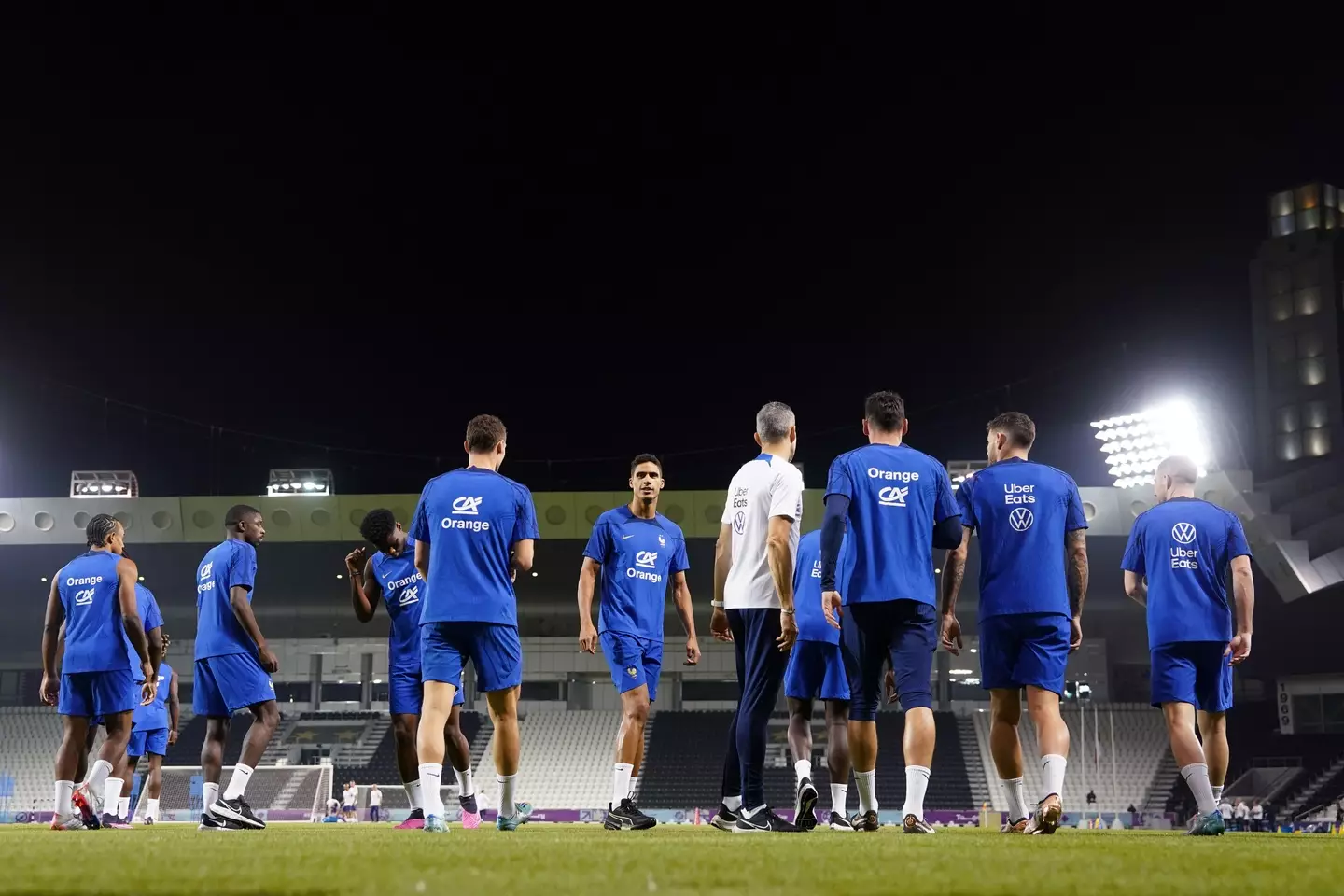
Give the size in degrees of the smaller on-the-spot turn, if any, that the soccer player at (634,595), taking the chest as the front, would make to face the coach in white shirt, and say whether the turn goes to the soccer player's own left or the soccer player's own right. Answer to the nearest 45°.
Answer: approximately 45° to the soccer player's own left

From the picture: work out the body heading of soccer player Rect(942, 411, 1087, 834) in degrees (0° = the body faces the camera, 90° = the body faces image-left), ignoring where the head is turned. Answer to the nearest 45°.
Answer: approximately 180°

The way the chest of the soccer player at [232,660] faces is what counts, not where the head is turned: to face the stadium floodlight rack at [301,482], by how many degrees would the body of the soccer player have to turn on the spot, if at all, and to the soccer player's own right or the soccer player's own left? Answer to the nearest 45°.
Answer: approximately 45° to the soccer player's own left

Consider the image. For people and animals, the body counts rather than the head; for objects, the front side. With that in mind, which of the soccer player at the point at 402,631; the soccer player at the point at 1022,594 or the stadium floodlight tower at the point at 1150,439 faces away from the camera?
the soccer player at the point at 1022,594

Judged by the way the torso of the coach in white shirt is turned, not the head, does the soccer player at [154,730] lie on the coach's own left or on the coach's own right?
on the coach's own left

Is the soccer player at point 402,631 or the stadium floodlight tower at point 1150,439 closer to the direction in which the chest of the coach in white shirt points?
the stadium floodlight tower

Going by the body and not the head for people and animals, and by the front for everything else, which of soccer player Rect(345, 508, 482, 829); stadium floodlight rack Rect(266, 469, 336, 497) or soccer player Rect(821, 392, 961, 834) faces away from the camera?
soccer player Rect(821, 392, 961, 834)

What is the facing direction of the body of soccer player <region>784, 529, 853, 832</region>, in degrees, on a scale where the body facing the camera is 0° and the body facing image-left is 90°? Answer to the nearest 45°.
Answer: approximately 180°

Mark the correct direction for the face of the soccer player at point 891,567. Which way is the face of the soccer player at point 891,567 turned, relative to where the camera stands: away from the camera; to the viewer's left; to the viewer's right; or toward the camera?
away from the camera

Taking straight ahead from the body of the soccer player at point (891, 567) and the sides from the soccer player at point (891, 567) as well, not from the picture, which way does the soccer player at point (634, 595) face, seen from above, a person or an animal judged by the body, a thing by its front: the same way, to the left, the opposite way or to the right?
the opposite way
